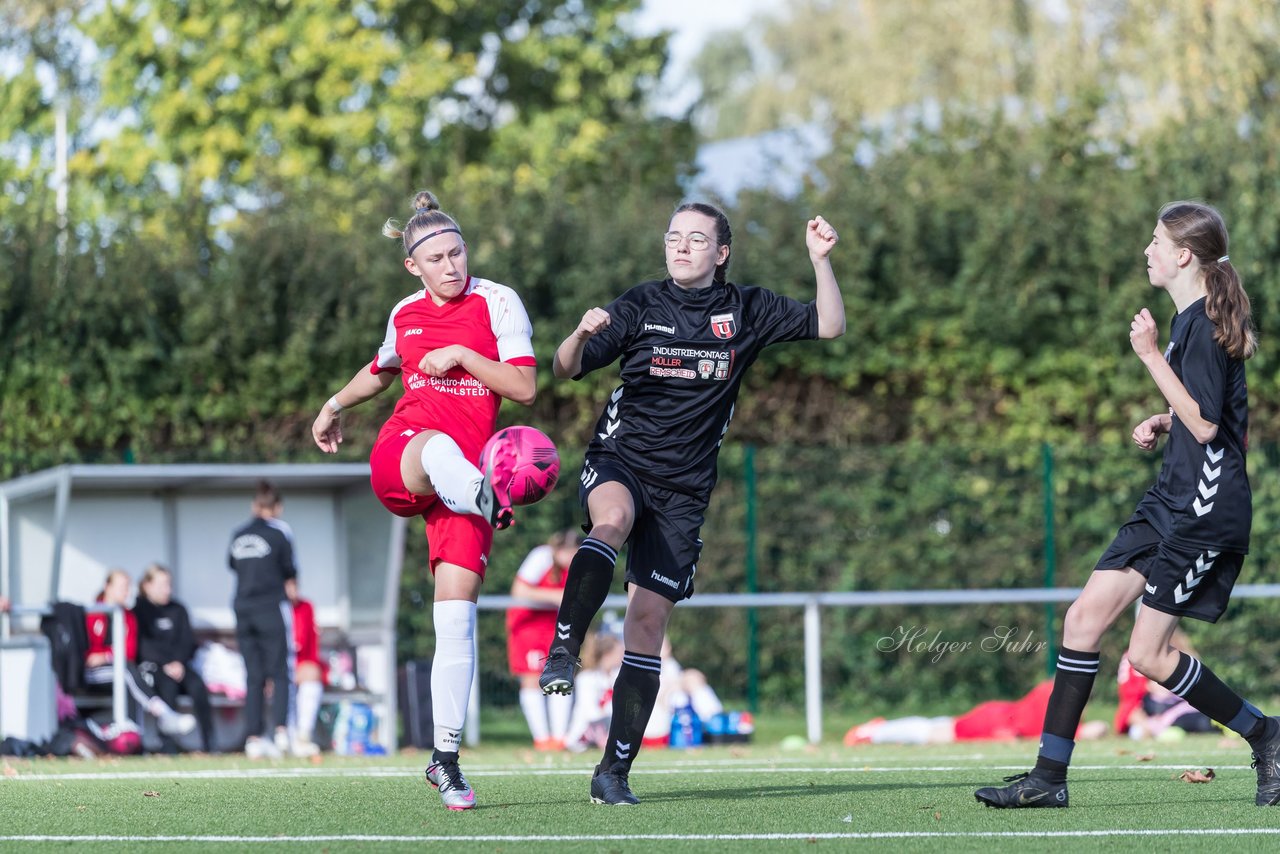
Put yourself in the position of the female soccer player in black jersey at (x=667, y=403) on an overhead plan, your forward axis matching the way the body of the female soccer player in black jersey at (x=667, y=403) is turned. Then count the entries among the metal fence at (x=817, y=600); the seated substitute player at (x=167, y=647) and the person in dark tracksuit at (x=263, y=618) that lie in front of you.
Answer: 0

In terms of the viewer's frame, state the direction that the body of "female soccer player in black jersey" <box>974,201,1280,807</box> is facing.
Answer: to the viewer's left

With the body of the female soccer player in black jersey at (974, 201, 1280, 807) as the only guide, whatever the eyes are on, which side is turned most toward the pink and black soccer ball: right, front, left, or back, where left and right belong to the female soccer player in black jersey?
front

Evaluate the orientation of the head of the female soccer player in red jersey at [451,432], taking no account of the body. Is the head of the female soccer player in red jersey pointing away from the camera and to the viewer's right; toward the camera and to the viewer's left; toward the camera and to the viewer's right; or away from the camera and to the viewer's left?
toward the camera and to the viewer's right

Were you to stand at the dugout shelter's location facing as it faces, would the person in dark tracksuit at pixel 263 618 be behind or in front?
in front

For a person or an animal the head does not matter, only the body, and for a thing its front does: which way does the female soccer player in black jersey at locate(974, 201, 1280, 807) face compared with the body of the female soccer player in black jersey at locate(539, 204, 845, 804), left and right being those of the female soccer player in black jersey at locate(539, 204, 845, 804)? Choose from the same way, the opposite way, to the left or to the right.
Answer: to the right

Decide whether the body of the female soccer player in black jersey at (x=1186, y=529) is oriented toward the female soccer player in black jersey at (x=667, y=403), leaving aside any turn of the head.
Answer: yes

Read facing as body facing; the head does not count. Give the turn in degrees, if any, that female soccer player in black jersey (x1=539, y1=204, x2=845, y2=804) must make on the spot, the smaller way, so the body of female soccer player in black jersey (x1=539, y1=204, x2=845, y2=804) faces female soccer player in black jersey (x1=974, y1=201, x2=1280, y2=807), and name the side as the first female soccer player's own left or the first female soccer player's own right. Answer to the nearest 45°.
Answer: approximately 90° to the first female soccer player's own left

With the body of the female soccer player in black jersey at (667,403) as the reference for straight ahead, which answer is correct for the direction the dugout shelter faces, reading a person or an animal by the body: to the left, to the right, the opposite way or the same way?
the same way

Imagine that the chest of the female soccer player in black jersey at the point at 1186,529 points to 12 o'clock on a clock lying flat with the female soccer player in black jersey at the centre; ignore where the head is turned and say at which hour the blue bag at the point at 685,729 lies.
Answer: The blue bag is roughly at 2 o'clock from the female soccer player in black jersey.

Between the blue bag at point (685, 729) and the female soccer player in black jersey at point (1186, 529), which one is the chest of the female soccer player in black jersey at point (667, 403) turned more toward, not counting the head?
the female soccer player in black jersey

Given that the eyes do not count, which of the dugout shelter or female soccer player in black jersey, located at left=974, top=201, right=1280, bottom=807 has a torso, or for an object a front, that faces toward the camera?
the dugout shelter

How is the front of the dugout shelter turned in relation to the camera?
facing the viewer

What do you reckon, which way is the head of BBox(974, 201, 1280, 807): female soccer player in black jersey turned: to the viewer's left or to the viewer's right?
to the viewer's left

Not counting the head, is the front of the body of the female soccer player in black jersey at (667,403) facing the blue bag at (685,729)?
no

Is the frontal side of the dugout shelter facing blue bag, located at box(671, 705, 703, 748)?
no

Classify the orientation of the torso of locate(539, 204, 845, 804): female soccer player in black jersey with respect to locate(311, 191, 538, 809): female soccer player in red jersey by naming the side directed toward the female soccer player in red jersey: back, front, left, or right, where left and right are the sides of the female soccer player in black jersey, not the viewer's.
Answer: right

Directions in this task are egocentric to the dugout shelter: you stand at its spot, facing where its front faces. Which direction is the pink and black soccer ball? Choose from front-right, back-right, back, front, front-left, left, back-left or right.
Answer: front

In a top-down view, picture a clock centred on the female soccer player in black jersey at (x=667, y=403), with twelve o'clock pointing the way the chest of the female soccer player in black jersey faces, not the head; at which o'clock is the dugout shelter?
The dugout shelter is roughly at 5 o'clock from the female soccer player in black jersey.

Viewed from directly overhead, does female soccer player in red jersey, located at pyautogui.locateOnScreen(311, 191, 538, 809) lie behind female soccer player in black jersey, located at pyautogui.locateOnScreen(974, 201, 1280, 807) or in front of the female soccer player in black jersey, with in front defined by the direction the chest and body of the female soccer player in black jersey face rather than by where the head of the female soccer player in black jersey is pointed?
in front
